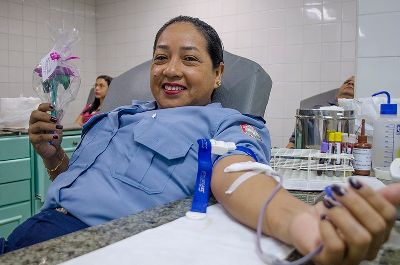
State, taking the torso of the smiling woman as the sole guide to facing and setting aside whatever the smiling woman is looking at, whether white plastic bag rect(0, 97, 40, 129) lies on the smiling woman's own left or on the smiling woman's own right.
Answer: on the smiling woman's own right

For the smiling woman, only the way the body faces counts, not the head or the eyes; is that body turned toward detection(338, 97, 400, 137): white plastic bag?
no

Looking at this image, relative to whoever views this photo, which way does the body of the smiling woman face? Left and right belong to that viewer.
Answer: facing the viewer and to the left of the viewer

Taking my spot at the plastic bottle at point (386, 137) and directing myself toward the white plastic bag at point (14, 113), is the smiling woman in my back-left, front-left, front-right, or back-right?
front-left

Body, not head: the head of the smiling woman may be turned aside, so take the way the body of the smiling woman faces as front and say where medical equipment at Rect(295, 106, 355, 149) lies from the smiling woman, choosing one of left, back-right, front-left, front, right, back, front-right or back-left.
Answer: back

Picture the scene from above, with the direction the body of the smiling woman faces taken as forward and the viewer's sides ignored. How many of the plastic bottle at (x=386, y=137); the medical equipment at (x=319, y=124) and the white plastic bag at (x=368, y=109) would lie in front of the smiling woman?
0
